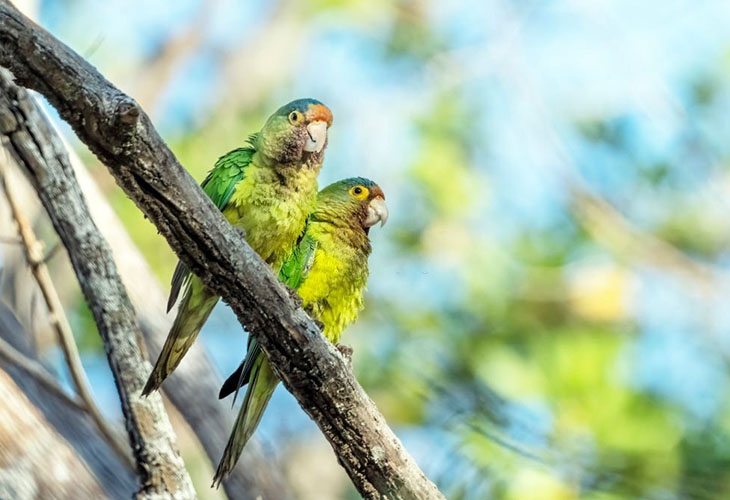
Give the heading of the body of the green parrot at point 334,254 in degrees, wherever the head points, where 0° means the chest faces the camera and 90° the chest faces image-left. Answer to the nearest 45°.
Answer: approximately 315°

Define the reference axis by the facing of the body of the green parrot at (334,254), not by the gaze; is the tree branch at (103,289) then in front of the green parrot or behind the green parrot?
behind

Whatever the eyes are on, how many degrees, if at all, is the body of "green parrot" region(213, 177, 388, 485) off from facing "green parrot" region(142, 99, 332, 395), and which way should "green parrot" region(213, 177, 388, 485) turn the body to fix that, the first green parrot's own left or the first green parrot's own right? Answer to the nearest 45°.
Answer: approximately 90° to the first green parrot's own right

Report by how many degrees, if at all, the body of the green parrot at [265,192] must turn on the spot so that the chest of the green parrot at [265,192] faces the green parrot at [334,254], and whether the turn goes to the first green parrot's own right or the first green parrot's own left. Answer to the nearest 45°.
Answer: approximately 90° to the first green parrot's own left
